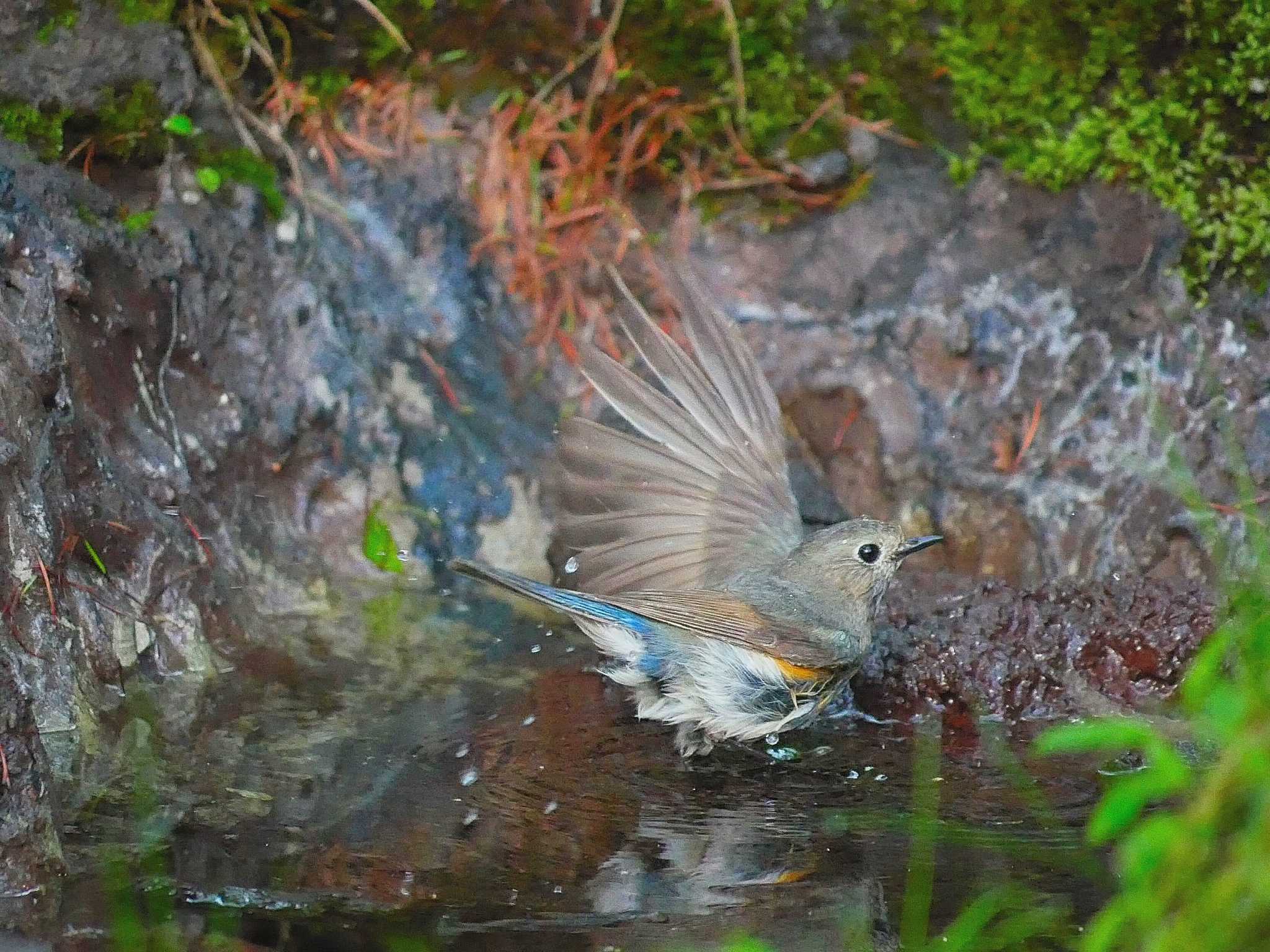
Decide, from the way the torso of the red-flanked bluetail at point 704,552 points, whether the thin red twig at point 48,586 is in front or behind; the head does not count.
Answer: behind

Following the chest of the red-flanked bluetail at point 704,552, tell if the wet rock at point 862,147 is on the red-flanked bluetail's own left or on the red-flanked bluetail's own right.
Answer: on the red-flanked bluetail's own left

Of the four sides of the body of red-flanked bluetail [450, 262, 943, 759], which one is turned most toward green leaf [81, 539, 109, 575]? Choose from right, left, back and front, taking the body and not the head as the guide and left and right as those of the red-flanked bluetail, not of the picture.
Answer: back

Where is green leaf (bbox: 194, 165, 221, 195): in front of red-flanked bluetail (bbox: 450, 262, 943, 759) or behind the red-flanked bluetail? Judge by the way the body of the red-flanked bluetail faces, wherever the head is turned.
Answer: behind

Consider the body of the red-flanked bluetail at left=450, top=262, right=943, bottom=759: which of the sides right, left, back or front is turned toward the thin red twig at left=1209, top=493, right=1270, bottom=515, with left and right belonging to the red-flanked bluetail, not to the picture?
front

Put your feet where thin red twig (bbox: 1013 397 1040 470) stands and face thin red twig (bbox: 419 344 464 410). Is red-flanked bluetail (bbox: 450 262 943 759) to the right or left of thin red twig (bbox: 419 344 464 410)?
left

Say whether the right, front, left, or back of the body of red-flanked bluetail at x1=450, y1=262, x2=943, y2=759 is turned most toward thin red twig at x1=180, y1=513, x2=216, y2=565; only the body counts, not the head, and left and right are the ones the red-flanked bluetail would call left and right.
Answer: back

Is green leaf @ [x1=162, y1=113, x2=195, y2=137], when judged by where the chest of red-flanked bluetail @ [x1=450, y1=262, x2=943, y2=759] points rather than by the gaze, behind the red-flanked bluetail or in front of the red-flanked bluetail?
behind

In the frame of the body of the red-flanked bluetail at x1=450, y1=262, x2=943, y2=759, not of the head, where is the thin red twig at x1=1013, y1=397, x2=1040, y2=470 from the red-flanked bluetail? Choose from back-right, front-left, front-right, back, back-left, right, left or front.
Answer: front-left

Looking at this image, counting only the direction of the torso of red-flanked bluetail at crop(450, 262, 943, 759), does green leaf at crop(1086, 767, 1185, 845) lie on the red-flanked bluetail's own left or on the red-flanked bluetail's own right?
on the red-flanked bluetail's own right

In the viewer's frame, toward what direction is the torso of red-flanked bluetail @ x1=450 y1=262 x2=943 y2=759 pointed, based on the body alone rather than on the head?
to the viewer's right
